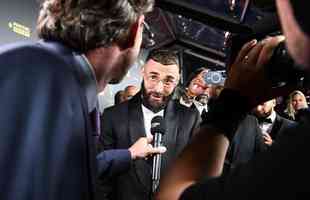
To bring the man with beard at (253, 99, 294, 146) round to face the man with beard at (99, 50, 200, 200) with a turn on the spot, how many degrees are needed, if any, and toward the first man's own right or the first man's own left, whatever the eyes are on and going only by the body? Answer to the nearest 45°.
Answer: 0° — they already face them

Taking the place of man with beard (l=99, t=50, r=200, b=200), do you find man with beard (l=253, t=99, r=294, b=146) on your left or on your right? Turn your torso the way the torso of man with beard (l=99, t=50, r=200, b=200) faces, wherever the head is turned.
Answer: on your left

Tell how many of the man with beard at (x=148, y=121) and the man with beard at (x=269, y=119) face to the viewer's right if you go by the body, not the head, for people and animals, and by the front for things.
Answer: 0

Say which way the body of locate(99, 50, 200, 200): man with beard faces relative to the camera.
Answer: toward the camera
